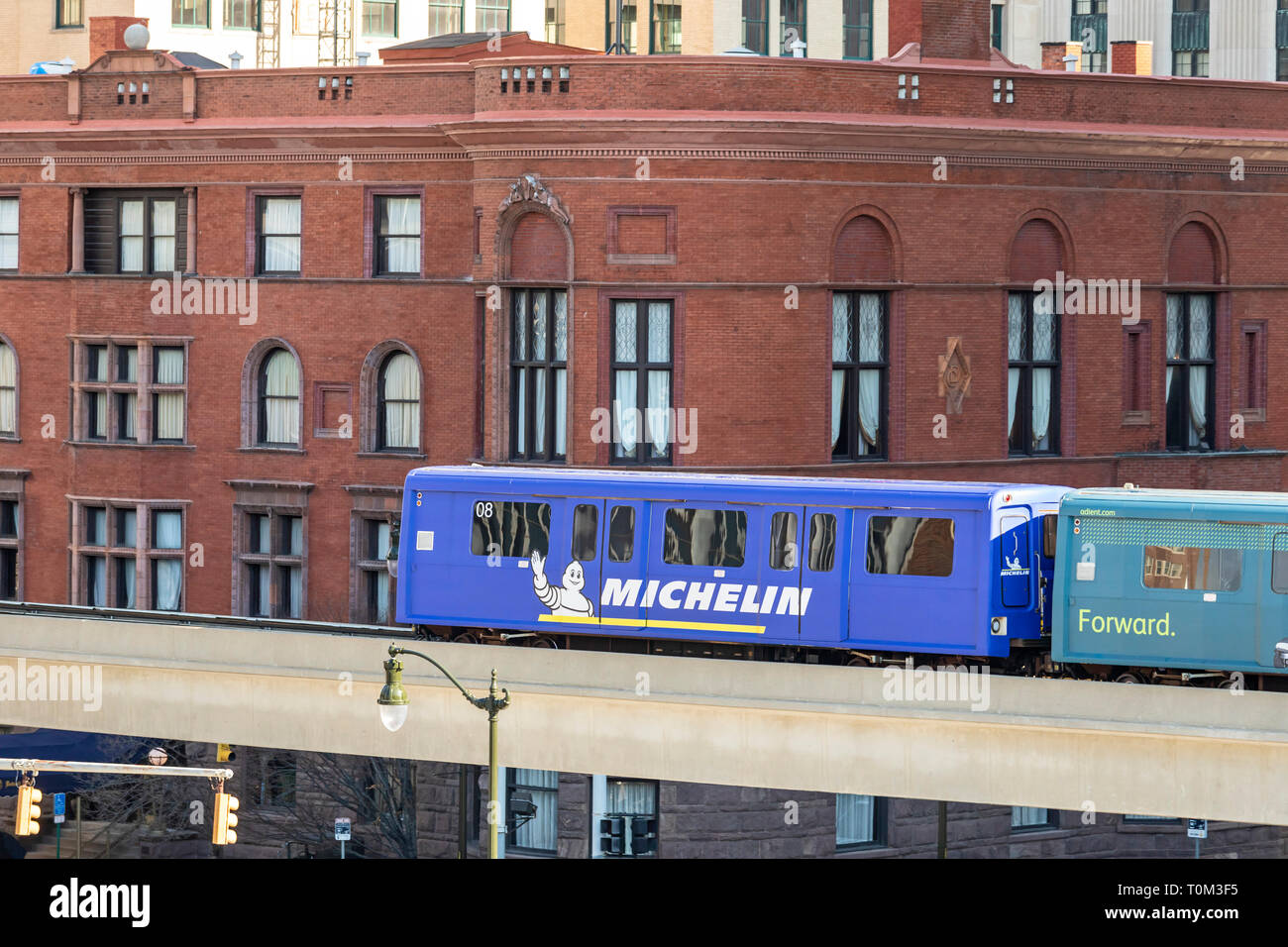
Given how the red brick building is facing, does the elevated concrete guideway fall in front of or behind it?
in front

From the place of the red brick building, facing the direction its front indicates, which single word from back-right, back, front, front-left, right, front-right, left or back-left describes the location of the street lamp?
front

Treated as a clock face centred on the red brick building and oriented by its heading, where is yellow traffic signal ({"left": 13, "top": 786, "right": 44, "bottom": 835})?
The yellow traffic signal is roughly at 1 o'clock from the red brick building.

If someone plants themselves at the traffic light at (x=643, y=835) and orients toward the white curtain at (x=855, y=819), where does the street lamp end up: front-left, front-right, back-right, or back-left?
back-right

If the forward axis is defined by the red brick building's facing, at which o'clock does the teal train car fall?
The teal train car is roughly at 11 o'clock from the red brick building.

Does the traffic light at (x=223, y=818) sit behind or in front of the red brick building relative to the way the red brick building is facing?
in front

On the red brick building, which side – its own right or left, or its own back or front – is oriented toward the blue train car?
front

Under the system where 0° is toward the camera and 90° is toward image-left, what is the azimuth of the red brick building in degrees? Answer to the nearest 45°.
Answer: approximately 0°
